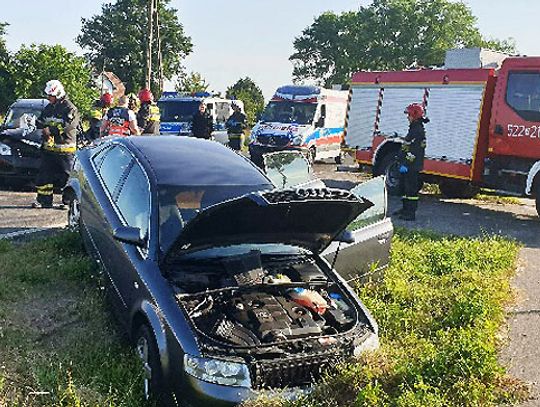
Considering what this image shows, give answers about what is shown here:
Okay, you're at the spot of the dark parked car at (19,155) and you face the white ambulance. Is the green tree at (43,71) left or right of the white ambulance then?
left

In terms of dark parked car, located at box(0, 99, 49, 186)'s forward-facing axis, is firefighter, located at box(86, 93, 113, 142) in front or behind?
behind

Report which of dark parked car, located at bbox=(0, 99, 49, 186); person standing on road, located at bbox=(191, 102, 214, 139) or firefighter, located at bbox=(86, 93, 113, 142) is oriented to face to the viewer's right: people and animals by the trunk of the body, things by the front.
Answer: the firefighter

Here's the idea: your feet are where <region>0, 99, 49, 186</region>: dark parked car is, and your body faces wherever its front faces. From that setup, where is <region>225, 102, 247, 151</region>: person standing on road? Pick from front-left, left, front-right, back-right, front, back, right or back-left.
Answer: back

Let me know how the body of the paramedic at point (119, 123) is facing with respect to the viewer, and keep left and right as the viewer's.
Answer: facing away from the viewer

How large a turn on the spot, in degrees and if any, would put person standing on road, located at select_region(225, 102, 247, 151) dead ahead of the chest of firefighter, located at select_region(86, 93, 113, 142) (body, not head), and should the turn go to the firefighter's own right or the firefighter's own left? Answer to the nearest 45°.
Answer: approximately 45° to the firefighter's own left
